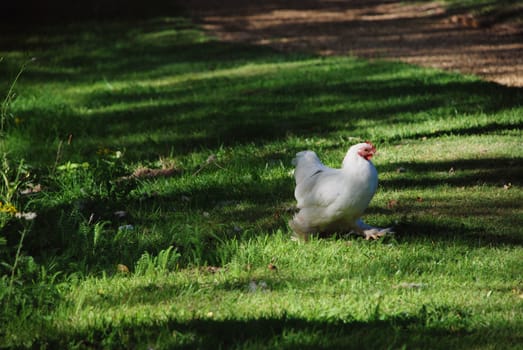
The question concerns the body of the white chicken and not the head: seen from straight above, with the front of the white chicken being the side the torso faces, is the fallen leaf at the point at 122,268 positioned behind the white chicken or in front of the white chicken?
behind

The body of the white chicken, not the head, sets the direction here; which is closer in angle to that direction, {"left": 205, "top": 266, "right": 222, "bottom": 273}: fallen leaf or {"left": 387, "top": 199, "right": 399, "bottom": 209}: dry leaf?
the dry leaf

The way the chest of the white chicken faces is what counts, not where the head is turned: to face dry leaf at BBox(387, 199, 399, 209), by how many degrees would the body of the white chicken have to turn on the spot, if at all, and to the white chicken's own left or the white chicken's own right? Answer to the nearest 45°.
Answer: approximately 90° to the white chicken's own left

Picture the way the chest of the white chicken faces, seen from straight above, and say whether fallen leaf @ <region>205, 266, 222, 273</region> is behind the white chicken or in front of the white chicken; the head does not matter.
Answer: behind

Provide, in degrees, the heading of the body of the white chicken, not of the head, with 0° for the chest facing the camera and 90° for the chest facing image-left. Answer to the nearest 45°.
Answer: approximately 270°

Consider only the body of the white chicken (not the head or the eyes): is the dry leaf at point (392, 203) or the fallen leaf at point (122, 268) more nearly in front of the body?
the dry leaf

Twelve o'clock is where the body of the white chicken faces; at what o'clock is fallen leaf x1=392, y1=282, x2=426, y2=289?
The fallen leaf is roughly at 2 o'clock from the white chicken.

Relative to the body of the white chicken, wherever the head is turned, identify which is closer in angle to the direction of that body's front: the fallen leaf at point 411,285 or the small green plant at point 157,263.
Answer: the fallen leaf
